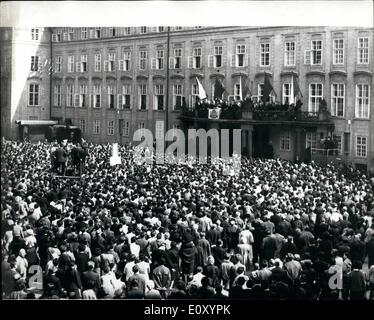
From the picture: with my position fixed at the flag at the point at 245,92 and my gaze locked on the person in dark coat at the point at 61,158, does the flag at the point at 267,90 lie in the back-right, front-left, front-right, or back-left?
back-left

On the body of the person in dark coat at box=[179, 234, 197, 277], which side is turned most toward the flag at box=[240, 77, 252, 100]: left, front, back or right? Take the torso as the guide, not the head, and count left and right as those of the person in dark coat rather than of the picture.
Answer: front

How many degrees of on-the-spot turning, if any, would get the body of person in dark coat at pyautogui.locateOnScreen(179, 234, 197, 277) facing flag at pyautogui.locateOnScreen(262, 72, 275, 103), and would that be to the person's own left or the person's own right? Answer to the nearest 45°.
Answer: approximately 45° to the person's own right

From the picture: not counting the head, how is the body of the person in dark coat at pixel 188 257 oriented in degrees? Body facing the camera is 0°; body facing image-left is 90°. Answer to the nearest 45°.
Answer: approximately 180°

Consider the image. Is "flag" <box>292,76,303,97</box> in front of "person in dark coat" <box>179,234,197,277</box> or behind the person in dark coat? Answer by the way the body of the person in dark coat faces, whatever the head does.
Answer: in front

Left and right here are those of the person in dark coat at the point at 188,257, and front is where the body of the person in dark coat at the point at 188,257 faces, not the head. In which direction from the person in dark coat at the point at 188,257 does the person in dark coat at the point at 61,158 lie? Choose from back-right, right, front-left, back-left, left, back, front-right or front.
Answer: front-left
